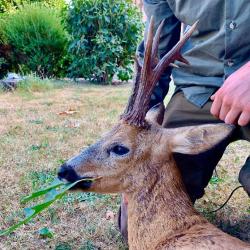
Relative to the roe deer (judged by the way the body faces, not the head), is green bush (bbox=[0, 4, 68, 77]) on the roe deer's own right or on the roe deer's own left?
on the roe deer's own right

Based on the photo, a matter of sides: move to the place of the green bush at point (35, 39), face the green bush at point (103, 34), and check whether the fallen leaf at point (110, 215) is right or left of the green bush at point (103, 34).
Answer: right

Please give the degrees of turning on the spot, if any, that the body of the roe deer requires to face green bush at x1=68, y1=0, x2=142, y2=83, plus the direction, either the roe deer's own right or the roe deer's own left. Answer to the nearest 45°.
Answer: approximately 90° to the roe deer's own right

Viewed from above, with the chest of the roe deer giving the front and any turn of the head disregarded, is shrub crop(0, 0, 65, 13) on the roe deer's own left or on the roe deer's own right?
on the roe deer's own right

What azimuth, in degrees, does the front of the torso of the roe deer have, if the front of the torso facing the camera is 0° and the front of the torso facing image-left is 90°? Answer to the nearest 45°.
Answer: approximately 90°
